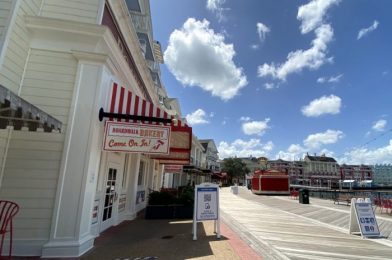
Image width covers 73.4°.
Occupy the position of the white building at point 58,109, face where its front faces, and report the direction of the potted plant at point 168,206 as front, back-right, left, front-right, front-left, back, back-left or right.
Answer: left

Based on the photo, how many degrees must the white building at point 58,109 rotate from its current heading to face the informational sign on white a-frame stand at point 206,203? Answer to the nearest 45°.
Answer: approximately 45° to its left

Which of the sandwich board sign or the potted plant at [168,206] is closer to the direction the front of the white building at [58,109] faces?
the sandwich board sign

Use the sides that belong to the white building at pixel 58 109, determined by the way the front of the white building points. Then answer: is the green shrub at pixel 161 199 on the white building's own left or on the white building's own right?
on the white building's own left

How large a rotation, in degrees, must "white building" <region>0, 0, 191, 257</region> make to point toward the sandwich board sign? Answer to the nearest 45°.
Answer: approximately 45° to its left

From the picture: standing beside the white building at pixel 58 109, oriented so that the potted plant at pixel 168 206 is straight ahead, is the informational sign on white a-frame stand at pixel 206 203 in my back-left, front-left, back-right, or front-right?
front-right

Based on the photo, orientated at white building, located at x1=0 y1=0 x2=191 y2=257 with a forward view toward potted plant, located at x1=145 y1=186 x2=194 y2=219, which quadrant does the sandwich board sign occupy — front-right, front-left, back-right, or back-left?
front-right
